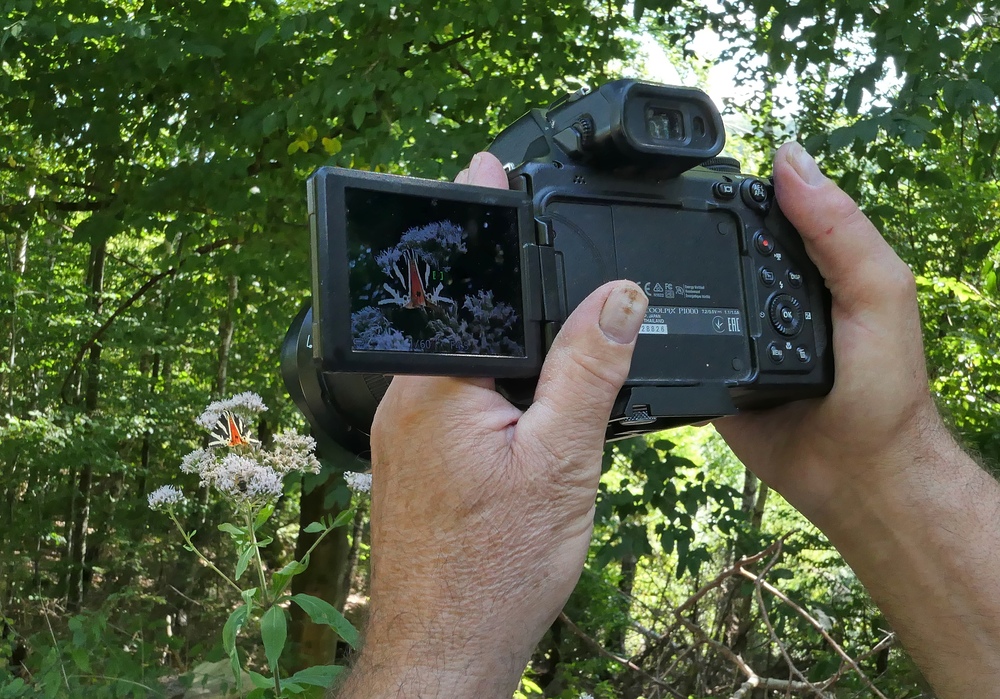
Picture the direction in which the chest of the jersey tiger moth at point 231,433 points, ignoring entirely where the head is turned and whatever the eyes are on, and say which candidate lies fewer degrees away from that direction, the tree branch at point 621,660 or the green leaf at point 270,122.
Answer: the green leaf

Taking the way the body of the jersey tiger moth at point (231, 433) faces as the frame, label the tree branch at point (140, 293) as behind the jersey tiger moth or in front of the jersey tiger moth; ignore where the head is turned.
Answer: in front

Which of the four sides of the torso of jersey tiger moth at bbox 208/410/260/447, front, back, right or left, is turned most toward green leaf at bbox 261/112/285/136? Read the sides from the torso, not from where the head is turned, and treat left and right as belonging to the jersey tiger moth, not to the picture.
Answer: front

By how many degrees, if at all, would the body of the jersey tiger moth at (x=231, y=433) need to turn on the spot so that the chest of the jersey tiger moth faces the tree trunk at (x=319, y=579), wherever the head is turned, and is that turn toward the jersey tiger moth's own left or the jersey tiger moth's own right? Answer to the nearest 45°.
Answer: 0° — it already faces it

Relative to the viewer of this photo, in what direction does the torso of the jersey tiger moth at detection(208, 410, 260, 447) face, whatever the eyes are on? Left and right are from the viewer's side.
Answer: facing away from the viewer

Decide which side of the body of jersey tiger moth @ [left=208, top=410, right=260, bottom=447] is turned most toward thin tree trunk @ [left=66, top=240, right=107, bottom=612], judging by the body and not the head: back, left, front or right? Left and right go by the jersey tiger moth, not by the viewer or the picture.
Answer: front

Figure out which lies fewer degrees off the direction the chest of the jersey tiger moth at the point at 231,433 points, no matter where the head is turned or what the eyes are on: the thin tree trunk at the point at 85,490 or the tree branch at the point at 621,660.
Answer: the thin tree trunk
